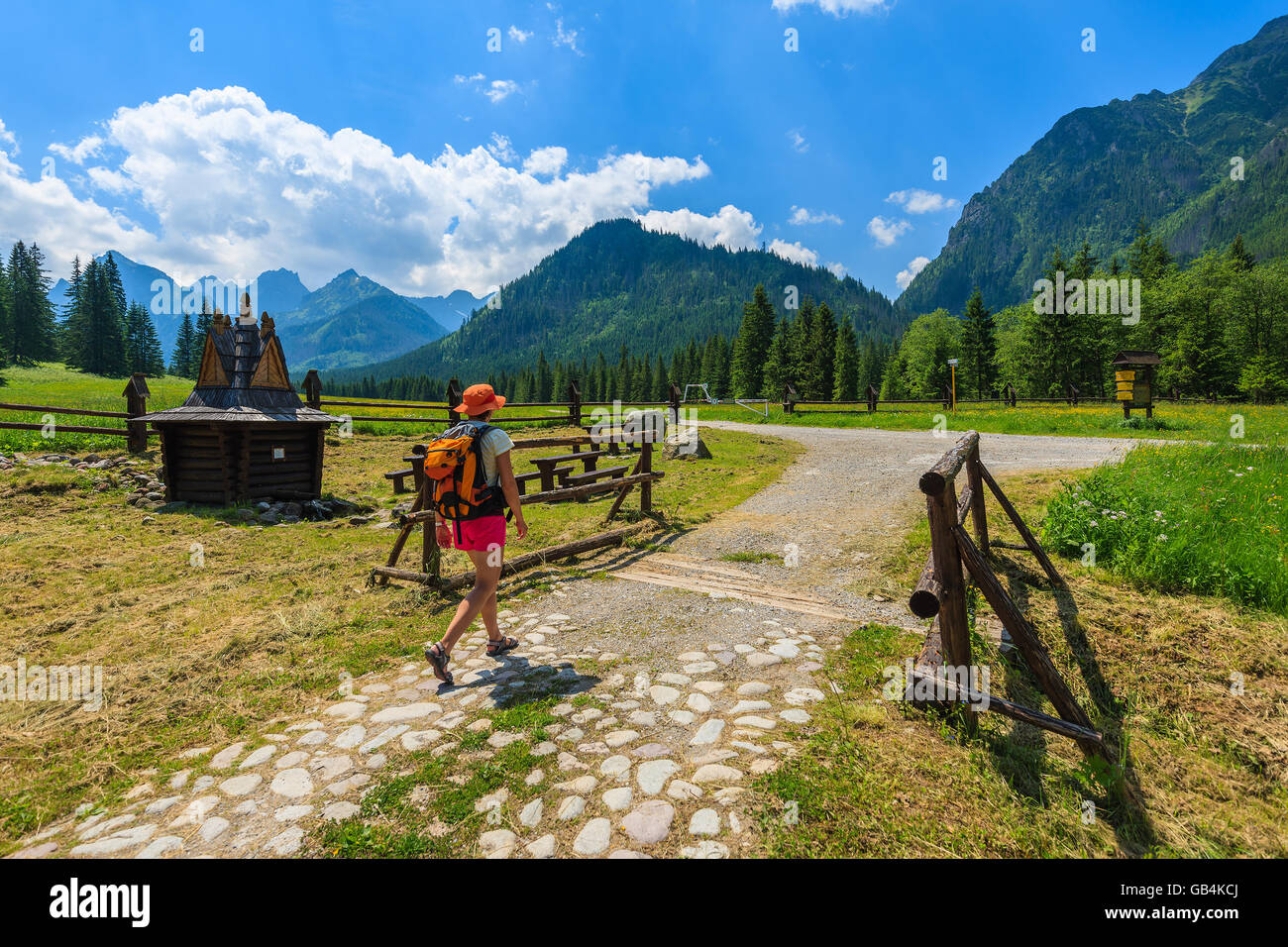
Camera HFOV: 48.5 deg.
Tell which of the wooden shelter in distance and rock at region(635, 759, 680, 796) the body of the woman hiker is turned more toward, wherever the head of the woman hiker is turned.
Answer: the wooden shelter in distance

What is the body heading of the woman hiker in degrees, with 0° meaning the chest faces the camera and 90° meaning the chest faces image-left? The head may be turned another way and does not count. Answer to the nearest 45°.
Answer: approximately 225°

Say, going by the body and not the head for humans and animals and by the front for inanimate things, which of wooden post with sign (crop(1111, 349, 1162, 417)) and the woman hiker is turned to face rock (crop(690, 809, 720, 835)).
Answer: the wooden post with sign

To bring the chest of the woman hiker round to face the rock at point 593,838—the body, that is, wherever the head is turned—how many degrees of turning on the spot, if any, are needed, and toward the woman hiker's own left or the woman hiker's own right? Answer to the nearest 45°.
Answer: approximately 135° to the woman hiker's own right

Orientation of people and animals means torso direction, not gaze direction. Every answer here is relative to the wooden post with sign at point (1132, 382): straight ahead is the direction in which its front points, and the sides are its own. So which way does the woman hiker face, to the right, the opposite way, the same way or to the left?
the opposite way

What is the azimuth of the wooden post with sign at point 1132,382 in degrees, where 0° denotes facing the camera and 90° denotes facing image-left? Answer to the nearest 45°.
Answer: approximately 0°

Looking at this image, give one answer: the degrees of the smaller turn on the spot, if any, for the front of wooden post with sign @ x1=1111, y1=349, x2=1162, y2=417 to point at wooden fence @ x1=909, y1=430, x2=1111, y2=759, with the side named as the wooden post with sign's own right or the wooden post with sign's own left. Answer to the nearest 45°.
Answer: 0° — it already faces it

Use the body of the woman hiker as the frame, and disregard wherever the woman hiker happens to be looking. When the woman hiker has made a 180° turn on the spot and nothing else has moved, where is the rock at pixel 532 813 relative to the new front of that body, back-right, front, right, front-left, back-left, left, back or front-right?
front-left

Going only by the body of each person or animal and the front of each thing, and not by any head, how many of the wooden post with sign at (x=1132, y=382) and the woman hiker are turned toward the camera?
1

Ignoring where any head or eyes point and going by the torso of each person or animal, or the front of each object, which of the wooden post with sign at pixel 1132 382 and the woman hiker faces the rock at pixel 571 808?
the wooden post with sign
